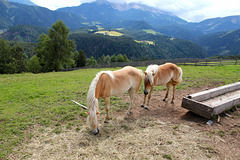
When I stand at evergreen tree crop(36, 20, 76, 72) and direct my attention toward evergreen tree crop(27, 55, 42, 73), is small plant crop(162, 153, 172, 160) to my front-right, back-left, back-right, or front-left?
back-left

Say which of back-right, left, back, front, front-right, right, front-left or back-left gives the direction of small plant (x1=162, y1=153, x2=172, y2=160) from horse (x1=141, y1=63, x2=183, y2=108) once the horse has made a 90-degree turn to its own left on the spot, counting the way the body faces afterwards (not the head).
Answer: front-right

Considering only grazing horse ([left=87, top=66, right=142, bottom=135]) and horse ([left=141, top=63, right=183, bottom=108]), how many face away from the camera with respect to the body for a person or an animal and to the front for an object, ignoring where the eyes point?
0

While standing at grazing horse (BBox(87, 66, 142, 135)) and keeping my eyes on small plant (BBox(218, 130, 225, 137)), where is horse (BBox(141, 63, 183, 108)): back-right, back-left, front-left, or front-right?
front-left

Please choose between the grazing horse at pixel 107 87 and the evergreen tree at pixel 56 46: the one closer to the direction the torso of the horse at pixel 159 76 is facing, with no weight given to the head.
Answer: the grazing horse

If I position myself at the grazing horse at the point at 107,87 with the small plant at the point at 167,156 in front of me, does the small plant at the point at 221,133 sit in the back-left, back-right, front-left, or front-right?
front-left

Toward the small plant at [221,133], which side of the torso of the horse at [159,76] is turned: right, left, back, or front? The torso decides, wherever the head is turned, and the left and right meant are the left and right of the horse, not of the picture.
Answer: left

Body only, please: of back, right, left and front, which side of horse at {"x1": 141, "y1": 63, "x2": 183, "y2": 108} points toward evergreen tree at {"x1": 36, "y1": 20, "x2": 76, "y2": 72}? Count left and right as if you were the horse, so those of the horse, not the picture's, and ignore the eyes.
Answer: right

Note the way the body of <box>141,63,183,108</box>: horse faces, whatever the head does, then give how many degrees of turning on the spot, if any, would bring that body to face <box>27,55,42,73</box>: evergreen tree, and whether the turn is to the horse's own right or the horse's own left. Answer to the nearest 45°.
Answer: approximately 90° to the horse's own right

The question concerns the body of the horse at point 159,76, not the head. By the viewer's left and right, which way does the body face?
facing the viewer and to the left of the viewer
